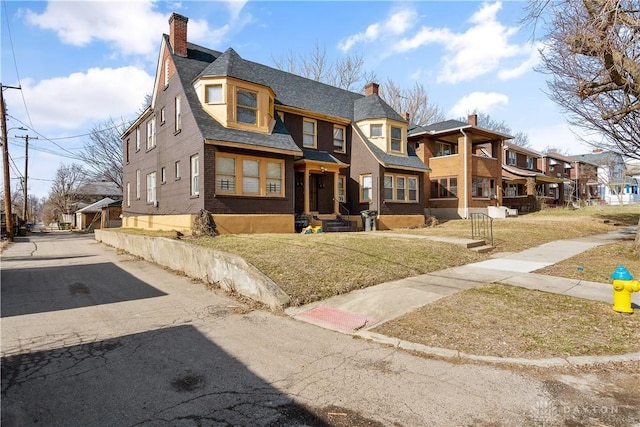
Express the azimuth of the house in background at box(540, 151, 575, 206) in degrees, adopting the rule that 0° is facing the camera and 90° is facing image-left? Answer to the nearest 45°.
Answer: approximately 315°

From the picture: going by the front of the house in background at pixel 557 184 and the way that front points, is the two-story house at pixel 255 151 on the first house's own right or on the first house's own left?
on the first house's own right

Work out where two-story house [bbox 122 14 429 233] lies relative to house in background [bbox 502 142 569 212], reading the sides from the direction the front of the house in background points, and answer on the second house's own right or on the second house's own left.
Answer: on the second house's own right

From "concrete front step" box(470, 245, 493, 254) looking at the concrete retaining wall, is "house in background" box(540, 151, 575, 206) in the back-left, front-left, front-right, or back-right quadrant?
back-right

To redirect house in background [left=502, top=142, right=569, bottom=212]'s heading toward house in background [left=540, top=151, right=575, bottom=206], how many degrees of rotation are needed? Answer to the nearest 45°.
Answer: approximately 135° to its left

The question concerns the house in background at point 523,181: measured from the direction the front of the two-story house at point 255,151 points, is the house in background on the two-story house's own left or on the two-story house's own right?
on the two-story house's own left

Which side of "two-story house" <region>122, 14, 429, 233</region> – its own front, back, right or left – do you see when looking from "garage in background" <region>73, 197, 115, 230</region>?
back

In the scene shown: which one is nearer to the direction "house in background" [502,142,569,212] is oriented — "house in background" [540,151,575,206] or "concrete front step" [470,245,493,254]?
the concrete front step

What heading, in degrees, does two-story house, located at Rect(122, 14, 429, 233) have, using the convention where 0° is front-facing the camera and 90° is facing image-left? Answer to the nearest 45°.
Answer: approximately 315°

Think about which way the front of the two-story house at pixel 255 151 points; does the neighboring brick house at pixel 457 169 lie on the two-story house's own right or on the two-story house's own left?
on the two-story house's own left

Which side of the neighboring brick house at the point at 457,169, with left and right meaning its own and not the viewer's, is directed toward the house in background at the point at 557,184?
left

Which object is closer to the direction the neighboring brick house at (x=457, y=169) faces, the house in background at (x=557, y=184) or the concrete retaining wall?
the concrete retaining wall
